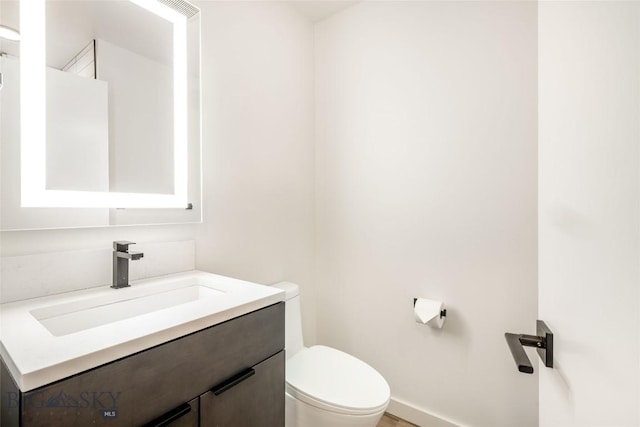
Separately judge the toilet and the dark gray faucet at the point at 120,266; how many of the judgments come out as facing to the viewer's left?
0

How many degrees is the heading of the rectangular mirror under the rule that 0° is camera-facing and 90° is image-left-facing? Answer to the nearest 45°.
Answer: approximately 315°

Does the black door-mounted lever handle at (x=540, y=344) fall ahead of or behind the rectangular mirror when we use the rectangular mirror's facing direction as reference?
ahead

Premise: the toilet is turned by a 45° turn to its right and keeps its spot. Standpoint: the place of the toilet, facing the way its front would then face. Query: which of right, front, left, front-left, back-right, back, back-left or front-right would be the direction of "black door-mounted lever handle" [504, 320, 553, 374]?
front-left

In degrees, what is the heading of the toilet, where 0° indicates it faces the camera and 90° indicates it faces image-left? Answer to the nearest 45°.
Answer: approximately 315°

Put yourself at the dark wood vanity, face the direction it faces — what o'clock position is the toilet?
The toilet is roughly at 10 o'clock from the dark wood vanity.

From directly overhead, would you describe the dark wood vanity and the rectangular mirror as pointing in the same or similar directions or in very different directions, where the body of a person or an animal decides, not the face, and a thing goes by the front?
same or similar directions

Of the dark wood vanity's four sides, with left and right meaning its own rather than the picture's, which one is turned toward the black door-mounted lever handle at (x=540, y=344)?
front
